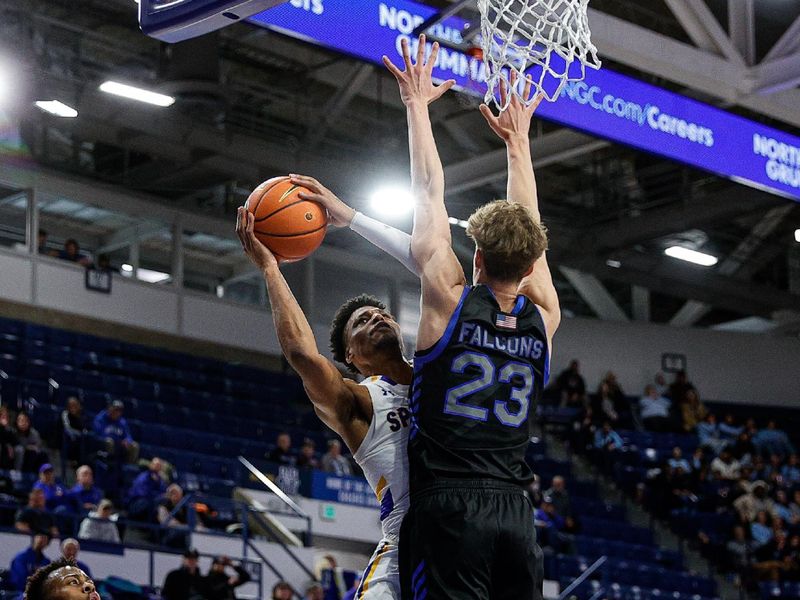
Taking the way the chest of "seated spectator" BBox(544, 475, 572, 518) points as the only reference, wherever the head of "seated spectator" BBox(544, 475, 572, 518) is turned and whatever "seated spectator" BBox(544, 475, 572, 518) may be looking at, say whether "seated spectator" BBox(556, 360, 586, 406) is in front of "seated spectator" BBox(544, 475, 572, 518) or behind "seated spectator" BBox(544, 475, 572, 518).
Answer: behind

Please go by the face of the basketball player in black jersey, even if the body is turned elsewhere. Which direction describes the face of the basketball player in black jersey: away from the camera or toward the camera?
away from the camera

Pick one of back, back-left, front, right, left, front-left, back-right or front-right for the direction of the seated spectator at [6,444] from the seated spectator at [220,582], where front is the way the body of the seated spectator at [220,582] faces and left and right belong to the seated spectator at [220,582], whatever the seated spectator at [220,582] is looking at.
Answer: back-right

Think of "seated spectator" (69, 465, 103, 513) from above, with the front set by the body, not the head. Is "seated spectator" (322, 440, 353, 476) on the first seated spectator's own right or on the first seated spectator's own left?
on the first seated spectator's own left

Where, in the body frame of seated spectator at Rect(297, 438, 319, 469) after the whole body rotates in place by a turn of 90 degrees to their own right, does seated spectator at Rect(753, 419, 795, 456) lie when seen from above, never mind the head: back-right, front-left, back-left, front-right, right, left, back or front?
back-right

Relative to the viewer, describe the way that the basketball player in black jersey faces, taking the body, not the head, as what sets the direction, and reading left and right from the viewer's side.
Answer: facing away from the viewer and to the left of the viewer
